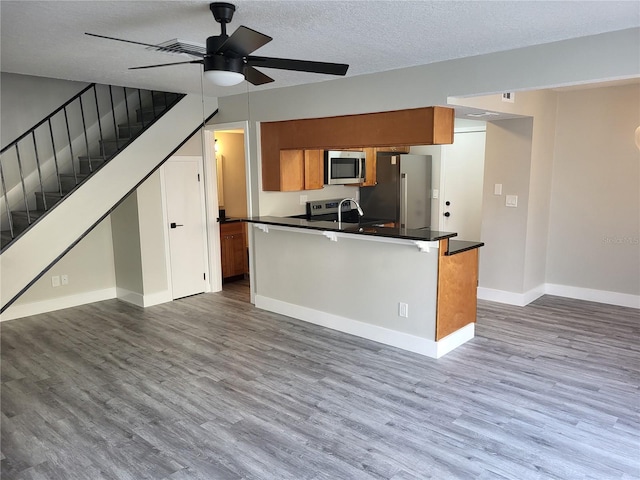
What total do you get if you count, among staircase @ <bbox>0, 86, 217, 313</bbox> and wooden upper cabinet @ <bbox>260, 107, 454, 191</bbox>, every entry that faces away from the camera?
0

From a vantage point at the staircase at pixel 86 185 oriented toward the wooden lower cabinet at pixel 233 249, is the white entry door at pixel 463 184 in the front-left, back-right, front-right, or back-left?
front-right

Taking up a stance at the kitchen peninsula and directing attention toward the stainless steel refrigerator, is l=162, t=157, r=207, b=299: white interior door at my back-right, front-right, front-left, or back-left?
front-left

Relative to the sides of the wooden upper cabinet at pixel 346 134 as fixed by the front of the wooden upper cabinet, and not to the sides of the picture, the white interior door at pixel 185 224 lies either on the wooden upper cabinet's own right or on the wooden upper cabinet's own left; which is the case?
on the wooden upper cabinet's own right

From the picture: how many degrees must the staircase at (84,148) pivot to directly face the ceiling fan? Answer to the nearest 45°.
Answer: approximately 45° to its left

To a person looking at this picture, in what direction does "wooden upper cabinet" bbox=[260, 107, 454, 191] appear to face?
facing the viewer and to the left of the viewer

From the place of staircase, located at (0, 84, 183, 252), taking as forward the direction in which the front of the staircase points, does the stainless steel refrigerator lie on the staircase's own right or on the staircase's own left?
on the staircase's own left
